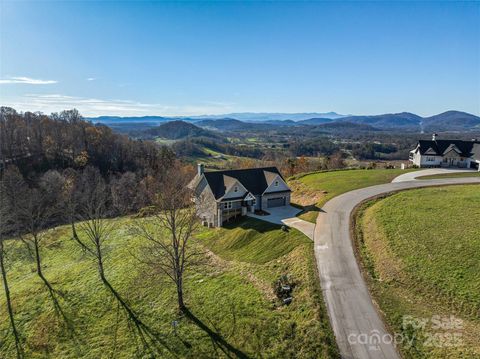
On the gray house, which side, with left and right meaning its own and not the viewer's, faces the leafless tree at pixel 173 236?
right

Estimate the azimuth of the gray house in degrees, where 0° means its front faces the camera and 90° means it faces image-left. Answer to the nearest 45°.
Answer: approximately 315°
